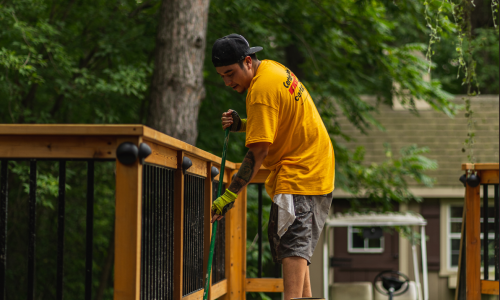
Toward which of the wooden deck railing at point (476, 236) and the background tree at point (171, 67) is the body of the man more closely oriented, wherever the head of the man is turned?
the background tree

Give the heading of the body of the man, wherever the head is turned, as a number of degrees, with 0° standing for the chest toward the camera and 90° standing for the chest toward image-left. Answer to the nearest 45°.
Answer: approximately 90°

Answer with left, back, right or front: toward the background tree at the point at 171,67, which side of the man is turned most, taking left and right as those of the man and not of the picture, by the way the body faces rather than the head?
right

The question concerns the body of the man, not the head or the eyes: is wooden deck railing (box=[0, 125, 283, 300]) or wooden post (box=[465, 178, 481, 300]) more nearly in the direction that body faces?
the wooden deck railing

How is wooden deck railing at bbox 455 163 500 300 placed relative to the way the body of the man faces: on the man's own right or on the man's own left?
on the man's own right

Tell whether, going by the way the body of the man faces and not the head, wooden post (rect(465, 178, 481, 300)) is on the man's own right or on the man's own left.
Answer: on the man's own right

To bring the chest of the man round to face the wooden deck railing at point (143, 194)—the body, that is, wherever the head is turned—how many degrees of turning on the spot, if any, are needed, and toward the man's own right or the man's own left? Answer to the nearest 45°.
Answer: approximately 45° to the man's own left
